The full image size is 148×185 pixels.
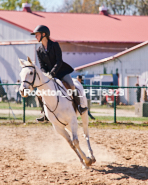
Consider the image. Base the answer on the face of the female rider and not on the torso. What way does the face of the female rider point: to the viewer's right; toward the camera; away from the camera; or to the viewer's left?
to the viewer's left

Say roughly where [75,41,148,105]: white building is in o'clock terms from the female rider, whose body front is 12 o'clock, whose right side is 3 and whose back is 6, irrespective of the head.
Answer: The white building is roughly at 5 o'clock from the female rider.

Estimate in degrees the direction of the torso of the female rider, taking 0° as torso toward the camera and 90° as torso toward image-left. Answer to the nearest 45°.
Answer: approximately 45°
